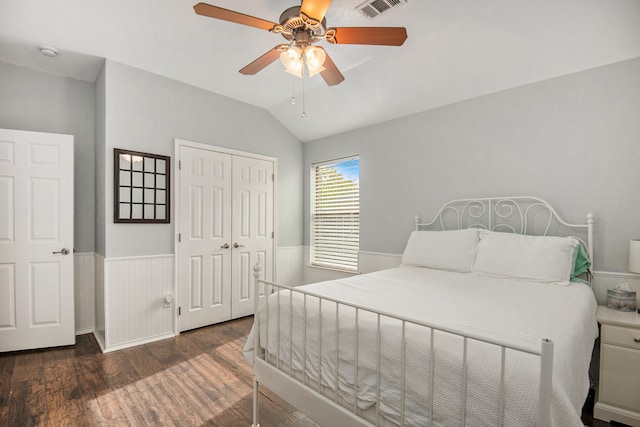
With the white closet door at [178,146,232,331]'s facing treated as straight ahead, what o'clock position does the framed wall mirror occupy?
The framed wall mirror is roughly at 4 o'clock from the white closet door.

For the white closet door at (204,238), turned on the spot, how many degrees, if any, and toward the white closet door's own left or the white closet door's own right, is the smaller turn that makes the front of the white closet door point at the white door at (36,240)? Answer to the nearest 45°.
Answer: approximately 135° to the white closet door's own right

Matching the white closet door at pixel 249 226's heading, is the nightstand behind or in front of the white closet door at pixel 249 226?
in front

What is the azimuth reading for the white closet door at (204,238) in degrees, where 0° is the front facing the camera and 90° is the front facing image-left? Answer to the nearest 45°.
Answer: approximately 315°

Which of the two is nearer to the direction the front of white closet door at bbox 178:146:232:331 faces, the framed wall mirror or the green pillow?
the green pillow

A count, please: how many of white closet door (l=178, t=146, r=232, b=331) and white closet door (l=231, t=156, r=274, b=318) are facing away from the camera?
0

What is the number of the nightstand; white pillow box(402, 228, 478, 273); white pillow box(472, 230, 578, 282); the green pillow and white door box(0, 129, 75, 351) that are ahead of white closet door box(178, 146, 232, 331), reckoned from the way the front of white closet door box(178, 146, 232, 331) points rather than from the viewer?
4

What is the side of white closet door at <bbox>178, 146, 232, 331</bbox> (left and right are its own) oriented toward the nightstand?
front

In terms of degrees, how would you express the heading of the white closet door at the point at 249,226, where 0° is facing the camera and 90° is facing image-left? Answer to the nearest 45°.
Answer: approximately 315°

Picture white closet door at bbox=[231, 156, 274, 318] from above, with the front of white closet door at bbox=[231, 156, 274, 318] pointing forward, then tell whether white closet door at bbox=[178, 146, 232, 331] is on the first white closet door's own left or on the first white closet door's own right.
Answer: on the first white closet door's own right

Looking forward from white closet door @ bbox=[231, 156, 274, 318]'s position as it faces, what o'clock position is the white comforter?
The white comforter is roughly at 1 o'clock from the white closet door.

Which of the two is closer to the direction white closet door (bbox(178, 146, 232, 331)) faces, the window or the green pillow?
the green pillow

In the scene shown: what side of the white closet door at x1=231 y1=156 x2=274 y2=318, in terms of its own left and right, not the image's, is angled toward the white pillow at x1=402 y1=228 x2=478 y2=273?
front
